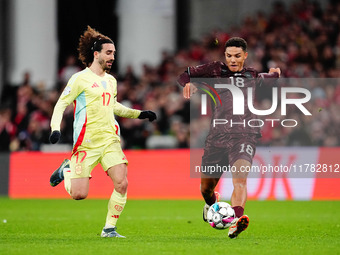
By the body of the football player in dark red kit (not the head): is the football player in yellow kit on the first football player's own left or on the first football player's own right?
on the first football player's own right

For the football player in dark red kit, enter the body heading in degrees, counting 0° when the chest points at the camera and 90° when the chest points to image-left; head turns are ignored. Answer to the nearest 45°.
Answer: approximately 0°

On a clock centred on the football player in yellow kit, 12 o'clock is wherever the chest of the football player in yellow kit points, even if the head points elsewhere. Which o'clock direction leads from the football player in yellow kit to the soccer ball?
The soccer ball is roughly at 11 o'clock from the football player in yellow kit.

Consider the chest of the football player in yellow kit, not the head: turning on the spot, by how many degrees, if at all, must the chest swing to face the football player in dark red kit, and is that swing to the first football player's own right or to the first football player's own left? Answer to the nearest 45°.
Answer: approximately 45° to the first football player's own left
